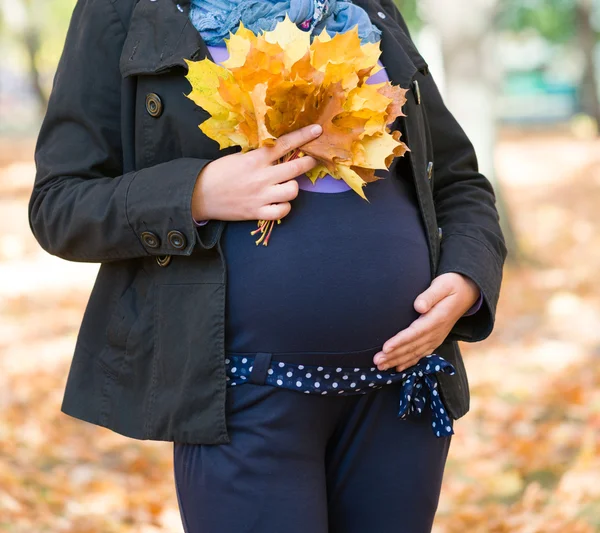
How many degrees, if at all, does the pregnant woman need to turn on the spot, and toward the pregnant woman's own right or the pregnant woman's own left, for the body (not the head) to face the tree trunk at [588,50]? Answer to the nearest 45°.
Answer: approximately 135° to the pregnant woman's own left

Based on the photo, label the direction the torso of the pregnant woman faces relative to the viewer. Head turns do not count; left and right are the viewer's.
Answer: facing the viewer and to the right of the viewer

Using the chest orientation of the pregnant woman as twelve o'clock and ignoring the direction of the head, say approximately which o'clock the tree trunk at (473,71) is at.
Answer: The tree trunk is roughly at 8 o'clock from the pregnant woman.
